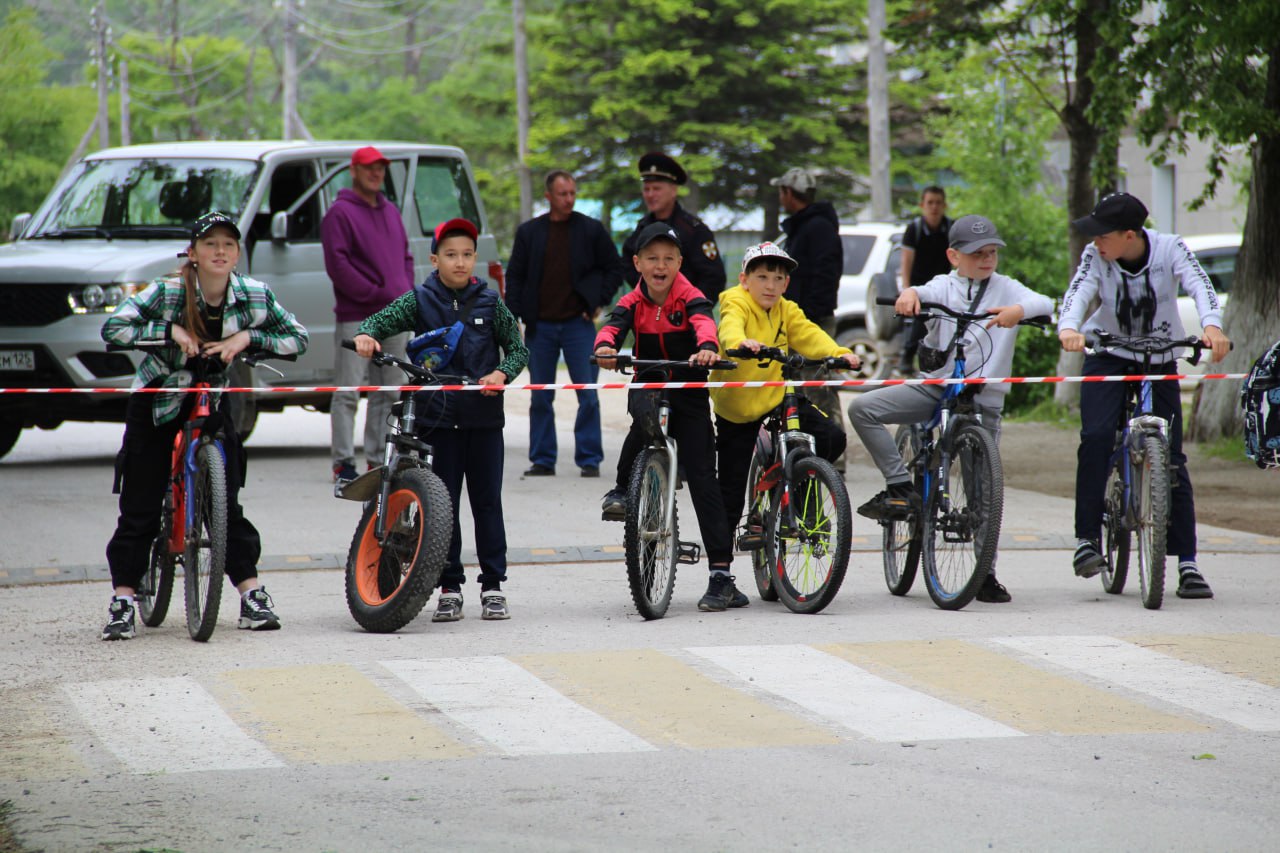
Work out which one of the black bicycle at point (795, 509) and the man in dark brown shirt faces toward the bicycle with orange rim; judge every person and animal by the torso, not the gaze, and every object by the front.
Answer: the man in dark brown shirt

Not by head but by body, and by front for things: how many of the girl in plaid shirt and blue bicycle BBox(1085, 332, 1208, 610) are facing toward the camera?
2

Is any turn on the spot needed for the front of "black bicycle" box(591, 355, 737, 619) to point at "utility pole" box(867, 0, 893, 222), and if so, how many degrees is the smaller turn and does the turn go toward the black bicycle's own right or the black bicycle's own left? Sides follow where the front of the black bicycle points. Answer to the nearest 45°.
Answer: approximately 180°

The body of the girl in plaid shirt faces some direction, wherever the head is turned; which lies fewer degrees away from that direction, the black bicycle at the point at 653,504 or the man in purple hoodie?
the black bicycle

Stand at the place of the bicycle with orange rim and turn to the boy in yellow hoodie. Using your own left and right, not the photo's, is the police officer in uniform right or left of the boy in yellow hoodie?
left

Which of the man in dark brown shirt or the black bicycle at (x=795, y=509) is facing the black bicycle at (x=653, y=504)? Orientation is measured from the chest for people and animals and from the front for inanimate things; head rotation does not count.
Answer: the man in dark brown shirt

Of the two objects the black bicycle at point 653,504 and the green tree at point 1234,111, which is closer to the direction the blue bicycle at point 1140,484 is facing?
the black bicycle

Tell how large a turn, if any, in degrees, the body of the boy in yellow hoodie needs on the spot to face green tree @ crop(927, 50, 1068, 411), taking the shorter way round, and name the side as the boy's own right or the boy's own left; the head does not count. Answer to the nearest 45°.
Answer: approximately 135° to the boy's own left
